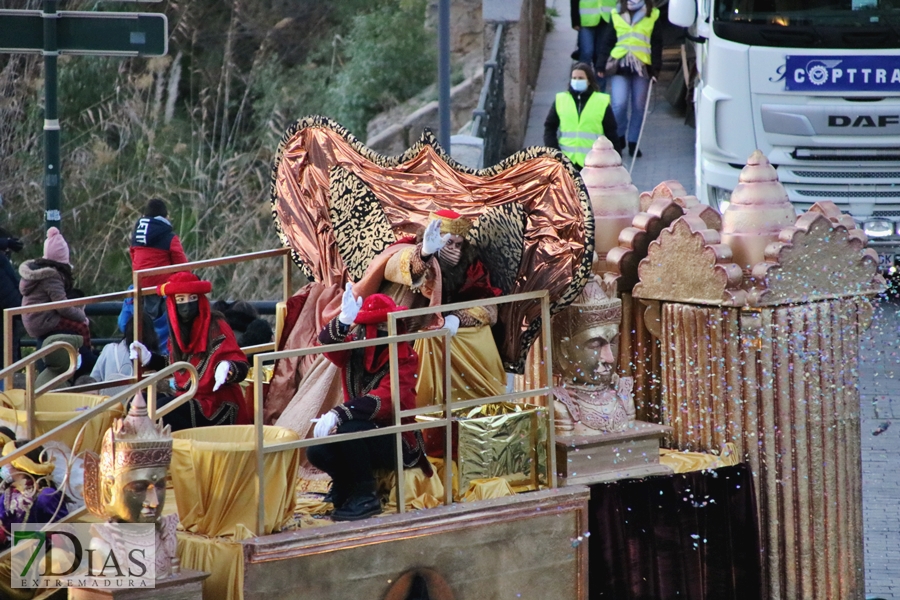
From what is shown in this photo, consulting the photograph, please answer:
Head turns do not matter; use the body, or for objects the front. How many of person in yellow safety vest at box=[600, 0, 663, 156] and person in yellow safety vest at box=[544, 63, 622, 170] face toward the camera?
2

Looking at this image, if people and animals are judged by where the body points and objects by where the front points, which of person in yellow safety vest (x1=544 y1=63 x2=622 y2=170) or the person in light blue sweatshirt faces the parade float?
the person in yellow safety vest

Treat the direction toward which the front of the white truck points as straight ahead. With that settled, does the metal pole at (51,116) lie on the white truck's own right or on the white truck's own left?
on the white truck's own right

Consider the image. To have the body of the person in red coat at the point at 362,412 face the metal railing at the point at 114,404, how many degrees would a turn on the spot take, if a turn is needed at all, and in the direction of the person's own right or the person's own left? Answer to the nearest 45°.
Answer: approximately 45° to the person's own right

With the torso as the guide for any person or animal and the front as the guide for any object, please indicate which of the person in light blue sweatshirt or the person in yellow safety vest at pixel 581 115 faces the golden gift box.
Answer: the person in yellow safety vest
